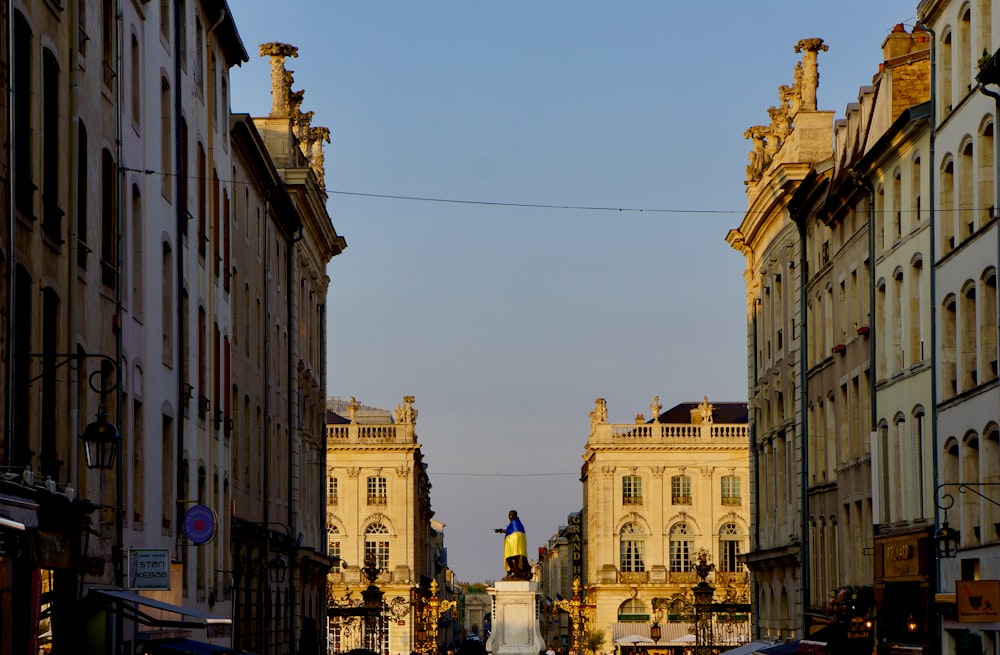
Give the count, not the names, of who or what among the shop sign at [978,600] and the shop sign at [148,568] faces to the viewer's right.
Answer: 0

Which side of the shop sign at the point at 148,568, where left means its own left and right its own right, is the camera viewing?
front

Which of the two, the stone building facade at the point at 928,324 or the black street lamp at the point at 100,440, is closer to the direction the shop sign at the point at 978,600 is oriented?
the black street lamp

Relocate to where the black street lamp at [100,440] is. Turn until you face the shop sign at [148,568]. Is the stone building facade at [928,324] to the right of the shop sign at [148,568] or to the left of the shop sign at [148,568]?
right

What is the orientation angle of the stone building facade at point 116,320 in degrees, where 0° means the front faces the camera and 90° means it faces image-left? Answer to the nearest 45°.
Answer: approximately 270°
